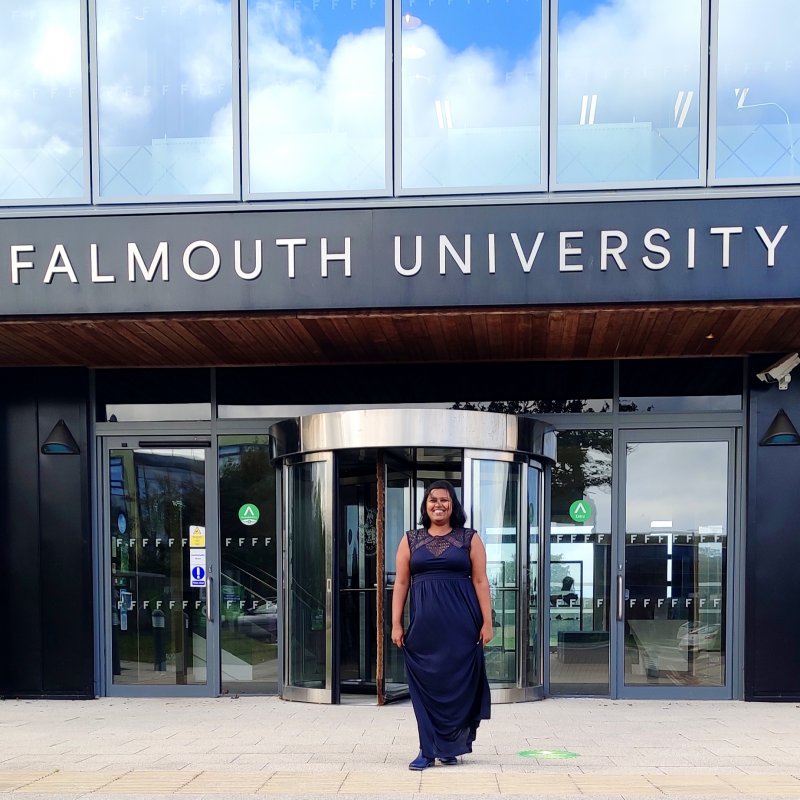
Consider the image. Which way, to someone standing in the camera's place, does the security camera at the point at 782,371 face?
facing the viewer and to the left of the viewer

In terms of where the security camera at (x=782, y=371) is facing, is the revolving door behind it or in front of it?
in front

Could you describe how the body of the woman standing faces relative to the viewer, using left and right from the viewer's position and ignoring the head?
facing the viewer

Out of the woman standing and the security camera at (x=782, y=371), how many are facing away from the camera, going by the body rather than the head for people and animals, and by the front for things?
0

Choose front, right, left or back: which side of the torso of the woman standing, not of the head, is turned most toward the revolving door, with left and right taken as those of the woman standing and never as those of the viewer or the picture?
back
